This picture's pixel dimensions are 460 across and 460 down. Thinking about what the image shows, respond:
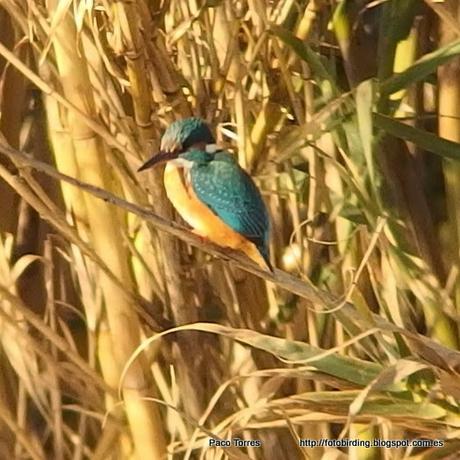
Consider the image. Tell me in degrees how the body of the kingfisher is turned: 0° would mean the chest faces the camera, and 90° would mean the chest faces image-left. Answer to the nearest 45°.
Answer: approximately 90°
